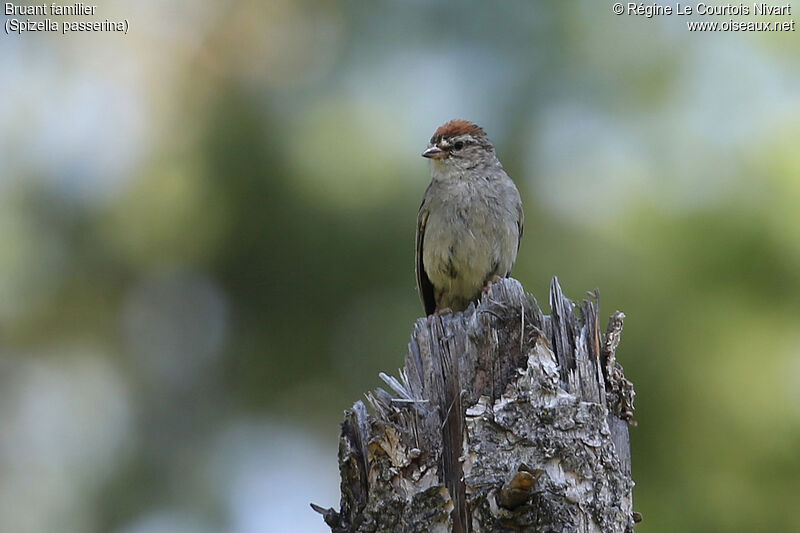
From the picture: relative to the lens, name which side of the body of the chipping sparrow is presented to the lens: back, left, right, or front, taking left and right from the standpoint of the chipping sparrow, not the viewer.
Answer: front
